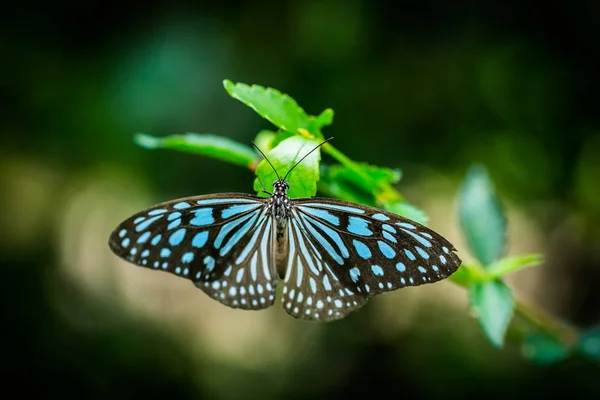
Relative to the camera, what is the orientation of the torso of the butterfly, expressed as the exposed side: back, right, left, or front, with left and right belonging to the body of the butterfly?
back

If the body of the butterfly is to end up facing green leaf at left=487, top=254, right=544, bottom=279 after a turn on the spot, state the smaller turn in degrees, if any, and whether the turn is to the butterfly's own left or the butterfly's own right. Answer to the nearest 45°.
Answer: approximately 90° to the butterfly's own right

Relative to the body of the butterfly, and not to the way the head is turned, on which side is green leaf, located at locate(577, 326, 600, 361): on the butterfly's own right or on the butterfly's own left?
on the butterfly's own right

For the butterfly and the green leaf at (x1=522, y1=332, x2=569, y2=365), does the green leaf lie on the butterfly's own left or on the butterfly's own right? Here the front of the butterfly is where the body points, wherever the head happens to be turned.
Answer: on the butterfly's own right
